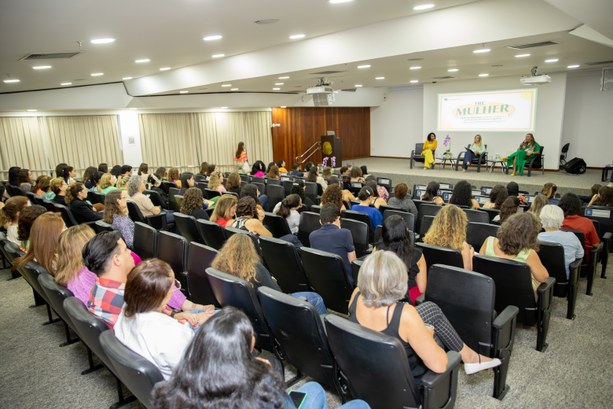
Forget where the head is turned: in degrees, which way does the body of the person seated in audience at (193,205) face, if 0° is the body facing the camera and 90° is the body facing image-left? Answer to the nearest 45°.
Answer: approximately 225°

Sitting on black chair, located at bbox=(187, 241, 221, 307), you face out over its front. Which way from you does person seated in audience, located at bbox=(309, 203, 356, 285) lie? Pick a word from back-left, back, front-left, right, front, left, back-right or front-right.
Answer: front-right

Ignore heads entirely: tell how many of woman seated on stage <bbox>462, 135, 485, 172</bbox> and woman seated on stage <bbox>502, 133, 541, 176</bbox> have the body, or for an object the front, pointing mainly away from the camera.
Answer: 0

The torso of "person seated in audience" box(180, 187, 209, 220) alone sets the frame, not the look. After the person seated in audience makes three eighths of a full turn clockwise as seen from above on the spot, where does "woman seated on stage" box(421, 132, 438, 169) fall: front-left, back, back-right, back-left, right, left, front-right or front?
back-left

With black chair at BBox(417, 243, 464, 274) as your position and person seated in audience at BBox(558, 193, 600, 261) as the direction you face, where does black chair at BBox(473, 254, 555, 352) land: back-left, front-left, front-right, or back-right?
front-right

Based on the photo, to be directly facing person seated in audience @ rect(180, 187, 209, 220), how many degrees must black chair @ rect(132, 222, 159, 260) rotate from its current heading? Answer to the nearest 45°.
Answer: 0° — it already faces them

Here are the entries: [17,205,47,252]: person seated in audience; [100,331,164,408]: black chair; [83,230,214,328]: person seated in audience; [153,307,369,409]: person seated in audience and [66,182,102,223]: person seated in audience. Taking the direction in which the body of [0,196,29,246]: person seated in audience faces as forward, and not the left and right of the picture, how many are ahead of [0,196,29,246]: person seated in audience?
1

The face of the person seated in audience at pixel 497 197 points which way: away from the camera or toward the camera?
away from the camera

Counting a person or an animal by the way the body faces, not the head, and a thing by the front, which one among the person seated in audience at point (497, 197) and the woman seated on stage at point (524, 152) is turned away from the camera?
the person seated in audience

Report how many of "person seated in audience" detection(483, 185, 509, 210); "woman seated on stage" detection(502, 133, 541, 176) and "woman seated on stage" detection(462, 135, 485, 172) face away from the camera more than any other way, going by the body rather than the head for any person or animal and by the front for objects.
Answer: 1

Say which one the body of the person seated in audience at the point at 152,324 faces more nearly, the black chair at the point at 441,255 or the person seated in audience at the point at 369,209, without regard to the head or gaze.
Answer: the person seated in audience

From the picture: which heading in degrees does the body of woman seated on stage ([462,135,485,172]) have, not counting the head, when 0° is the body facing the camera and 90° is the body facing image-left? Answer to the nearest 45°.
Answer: approximately 45°

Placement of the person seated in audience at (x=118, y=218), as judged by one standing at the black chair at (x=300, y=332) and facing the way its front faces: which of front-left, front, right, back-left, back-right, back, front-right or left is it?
left

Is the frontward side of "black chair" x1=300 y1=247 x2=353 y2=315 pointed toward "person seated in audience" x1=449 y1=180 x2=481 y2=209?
yes

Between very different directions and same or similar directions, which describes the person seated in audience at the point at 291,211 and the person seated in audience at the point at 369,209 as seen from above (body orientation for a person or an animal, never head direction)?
same or similar directions

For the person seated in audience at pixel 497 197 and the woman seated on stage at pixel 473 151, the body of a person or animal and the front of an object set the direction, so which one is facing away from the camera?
the person seated in audience

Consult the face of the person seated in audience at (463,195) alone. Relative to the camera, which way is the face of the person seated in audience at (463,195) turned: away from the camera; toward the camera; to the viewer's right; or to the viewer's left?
away from the camera

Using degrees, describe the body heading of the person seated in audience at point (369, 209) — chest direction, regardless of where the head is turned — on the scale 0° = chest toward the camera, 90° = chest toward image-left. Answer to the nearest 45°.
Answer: approximately 225°

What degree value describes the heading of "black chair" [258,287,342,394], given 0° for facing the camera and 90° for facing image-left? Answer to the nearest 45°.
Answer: approximately 225°

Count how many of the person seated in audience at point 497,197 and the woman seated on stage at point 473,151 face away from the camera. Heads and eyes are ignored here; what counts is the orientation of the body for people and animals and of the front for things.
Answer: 1
